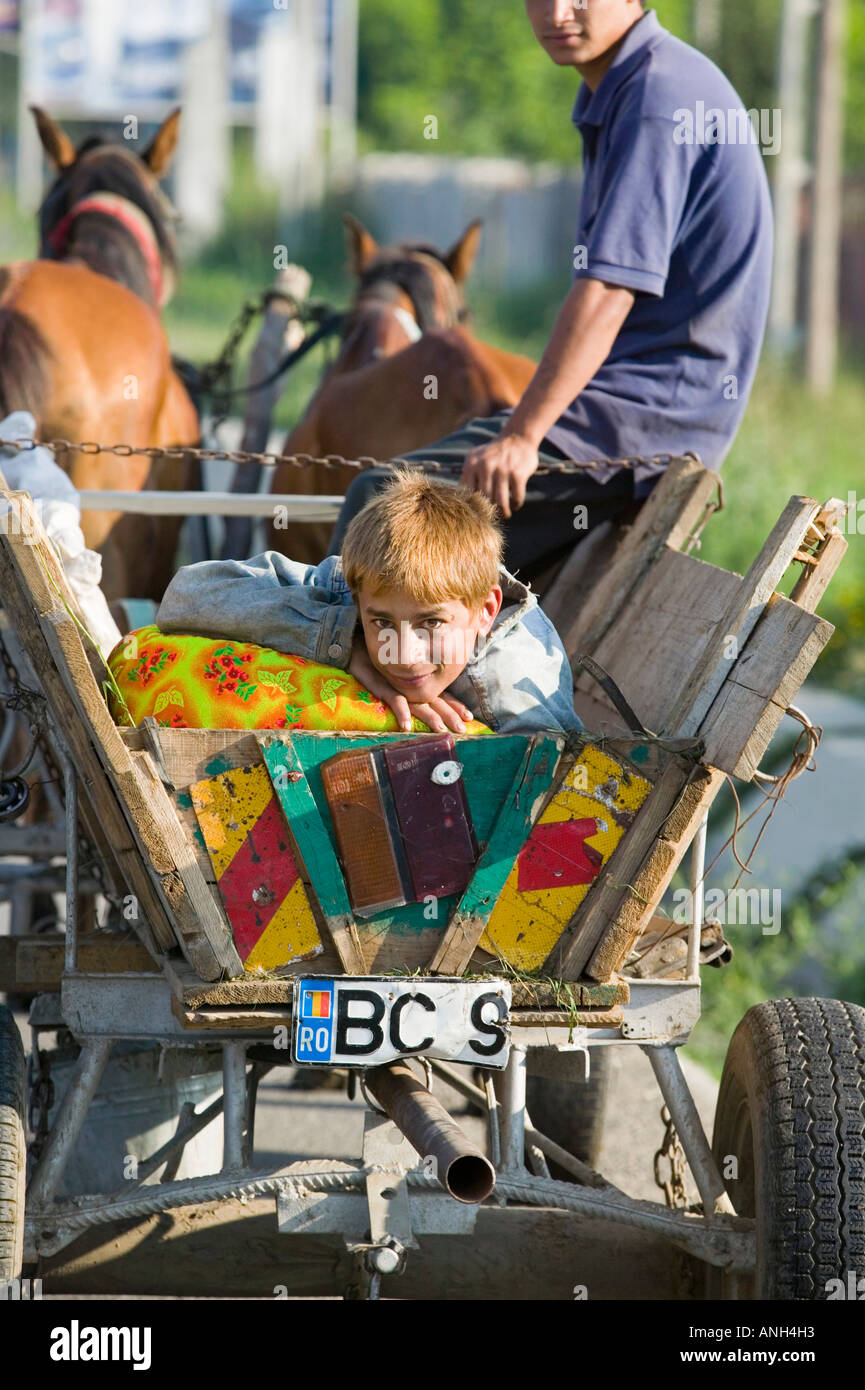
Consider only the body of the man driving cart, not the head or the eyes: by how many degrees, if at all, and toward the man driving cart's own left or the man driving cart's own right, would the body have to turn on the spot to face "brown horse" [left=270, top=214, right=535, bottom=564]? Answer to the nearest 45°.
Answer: approximately 90° to the man driving cart's own right

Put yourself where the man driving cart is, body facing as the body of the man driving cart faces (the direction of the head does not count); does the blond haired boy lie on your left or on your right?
on your left

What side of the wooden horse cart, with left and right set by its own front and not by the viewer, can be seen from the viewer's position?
back

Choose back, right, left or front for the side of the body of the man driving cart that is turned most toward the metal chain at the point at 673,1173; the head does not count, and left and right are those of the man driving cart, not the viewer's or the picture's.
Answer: left

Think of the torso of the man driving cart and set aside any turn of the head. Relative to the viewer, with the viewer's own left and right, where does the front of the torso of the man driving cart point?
facing to the left of the viewer
